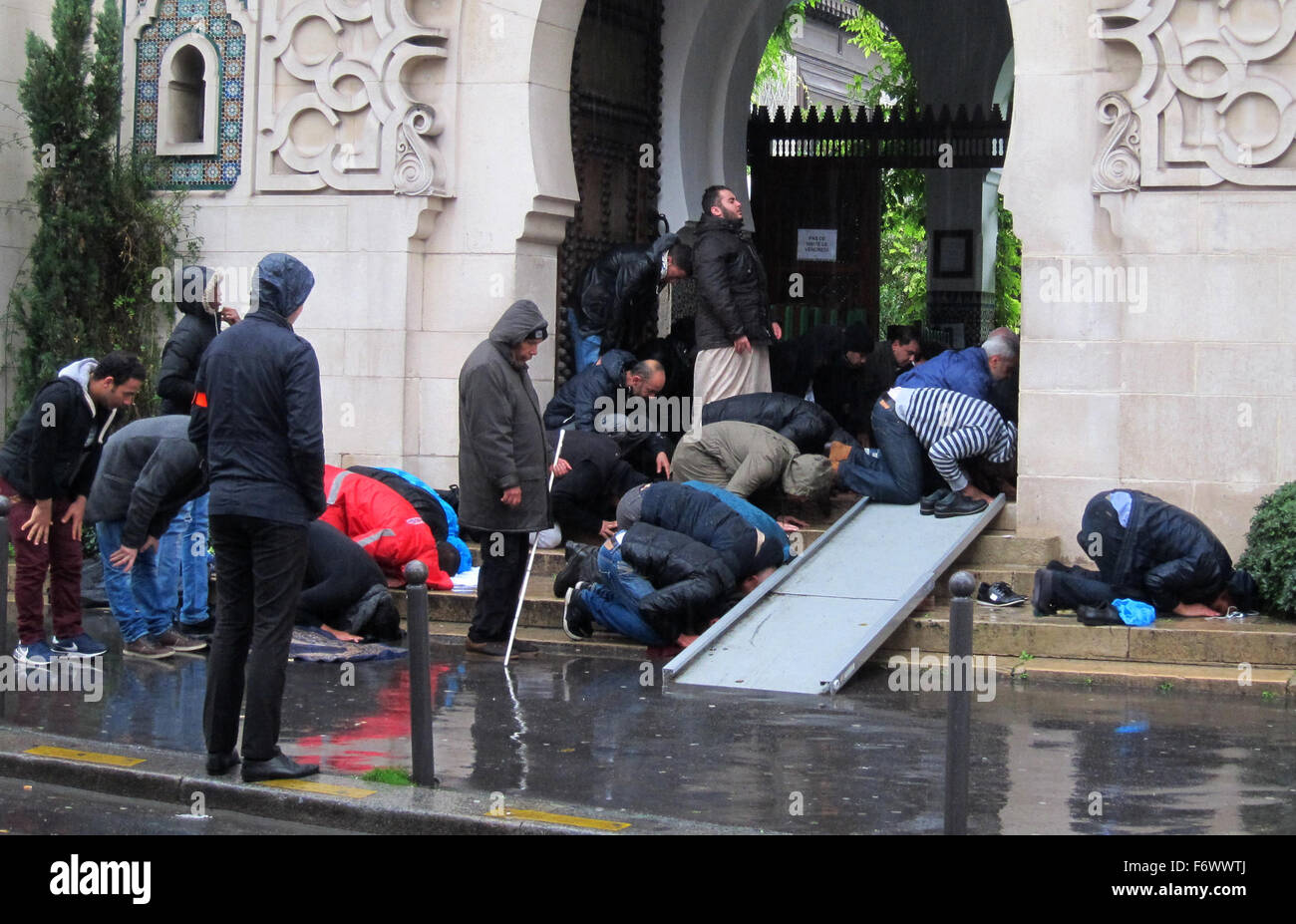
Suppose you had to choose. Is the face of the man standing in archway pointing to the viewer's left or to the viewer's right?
to the viewer's right

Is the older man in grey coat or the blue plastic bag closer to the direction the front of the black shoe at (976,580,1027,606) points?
the blue plastic bag

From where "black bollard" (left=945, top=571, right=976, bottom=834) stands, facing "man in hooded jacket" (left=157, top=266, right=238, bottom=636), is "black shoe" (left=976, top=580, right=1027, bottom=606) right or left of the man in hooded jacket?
right

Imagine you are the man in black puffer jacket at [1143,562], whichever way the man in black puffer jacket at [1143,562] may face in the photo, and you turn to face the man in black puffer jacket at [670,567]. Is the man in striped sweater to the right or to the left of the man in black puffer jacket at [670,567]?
right

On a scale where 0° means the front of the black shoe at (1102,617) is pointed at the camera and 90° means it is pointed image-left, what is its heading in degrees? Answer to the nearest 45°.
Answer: approximately 270°

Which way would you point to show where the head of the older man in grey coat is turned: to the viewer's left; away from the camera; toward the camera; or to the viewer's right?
to the viewer's right

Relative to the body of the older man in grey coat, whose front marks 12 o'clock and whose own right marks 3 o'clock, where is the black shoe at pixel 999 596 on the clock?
The black shoe is roughly at 12 o'clock from the older man in grey coat.

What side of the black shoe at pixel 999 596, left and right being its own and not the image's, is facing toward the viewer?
right

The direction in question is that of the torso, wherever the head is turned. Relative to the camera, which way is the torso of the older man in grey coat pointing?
to the viewer's right

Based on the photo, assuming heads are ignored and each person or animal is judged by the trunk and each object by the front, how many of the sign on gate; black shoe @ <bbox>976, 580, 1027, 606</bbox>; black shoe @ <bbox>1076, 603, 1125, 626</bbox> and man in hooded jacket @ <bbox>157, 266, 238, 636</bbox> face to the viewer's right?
3

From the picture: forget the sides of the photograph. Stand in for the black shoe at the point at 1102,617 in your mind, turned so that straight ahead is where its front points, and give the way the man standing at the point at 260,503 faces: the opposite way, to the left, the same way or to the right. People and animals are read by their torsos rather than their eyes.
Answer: to the left
